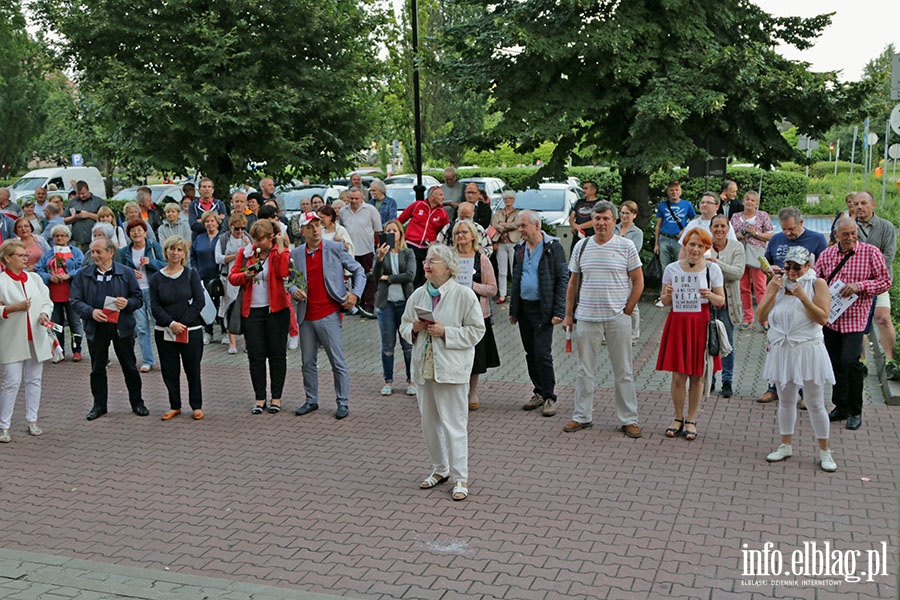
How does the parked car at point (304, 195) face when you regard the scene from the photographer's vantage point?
facing the viewer and to the left of the viewer

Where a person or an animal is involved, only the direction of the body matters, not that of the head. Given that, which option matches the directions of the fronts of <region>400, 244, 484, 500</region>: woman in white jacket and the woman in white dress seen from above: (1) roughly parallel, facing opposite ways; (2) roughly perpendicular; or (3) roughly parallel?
roughly parallel

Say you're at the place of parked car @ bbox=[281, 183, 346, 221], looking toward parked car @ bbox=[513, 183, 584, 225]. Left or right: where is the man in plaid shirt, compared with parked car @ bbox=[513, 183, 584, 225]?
right

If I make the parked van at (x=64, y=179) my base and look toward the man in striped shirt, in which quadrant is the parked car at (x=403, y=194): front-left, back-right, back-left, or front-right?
front-left

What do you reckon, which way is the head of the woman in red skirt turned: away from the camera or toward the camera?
toward the camera

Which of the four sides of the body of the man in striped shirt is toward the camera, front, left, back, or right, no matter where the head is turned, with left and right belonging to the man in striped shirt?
front

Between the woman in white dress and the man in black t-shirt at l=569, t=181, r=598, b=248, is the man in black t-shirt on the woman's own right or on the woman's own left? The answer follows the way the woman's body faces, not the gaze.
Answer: on the woman's own right

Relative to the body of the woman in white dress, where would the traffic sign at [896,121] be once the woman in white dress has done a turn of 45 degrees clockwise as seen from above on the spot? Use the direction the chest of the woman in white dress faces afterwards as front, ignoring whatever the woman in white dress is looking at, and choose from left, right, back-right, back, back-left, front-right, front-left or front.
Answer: right

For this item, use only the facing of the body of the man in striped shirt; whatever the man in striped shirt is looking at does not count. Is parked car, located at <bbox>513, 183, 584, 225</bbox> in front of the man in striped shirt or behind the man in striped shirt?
behind

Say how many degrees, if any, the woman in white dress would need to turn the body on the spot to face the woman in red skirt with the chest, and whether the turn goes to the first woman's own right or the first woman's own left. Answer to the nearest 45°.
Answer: approximately 90° to the first woman's own right

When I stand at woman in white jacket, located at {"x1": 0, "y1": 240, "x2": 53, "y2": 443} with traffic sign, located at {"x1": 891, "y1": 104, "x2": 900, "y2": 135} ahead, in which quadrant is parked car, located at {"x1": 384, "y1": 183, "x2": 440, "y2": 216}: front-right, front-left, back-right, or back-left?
front-left

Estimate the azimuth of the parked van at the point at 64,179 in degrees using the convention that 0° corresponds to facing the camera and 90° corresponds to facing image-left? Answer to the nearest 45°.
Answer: approximately 45°

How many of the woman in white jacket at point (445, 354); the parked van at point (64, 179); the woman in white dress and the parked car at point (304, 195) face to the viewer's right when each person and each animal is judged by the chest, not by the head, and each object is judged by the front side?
0

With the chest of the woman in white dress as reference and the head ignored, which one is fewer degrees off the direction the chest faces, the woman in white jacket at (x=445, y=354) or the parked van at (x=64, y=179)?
the woman in white jacket

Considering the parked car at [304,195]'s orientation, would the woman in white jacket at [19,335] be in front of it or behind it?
in front

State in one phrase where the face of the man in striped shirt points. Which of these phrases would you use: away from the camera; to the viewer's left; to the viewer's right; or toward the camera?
toward the camera
